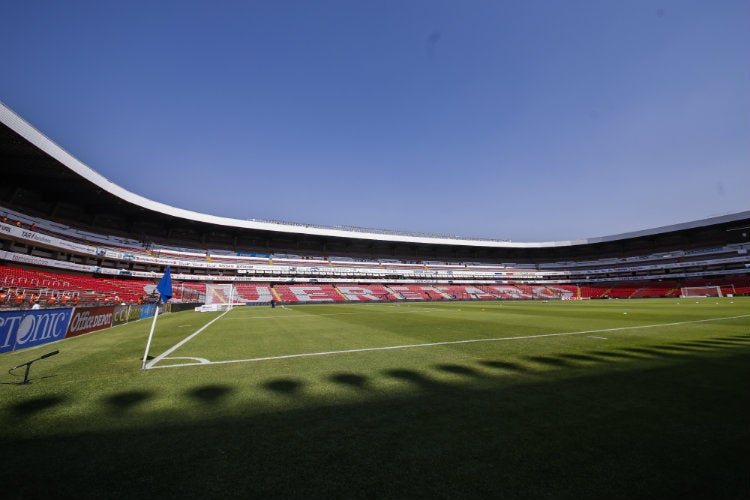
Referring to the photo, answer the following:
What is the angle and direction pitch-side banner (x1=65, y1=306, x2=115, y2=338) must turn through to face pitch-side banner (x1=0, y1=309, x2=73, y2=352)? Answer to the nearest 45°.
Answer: approximately 45° to its right

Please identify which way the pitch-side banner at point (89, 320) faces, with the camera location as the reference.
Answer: facing the viewer and to the right of the viewer

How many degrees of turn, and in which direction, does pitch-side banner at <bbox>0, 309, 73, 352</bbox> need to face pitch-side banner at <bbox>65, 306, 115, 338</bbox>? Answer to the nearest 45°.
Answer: approximately 90° to its left

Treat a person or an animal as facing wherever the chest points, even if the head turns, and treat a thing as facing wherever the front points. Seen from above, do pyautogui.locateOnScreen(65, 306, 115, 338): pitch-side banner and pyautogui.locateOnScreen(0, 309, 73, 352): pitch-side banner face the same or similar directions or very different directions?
same or similar directions

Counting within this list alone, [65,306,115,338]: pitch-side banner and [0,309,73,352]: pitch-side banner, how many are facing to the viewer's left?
0
